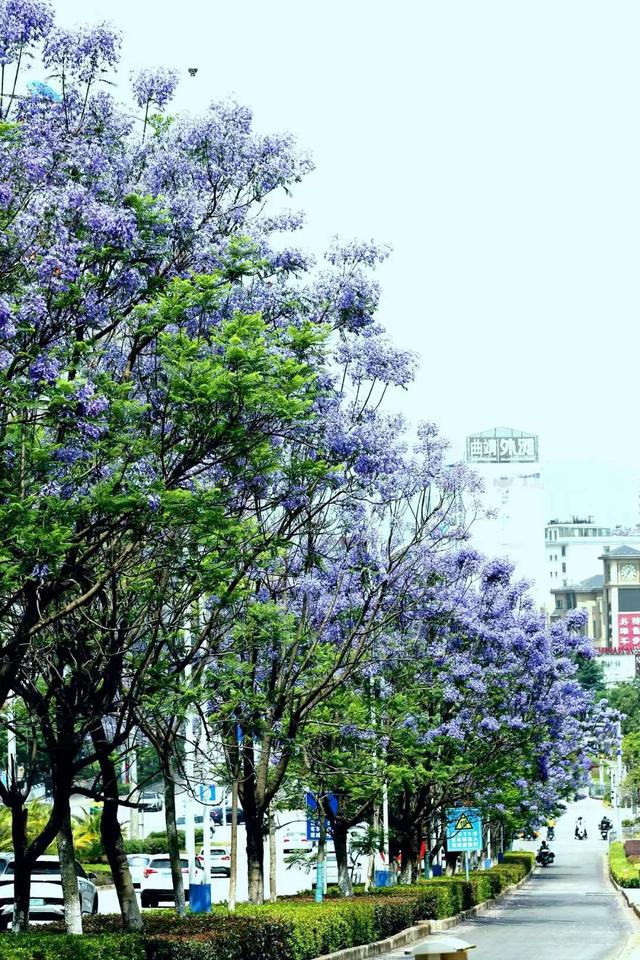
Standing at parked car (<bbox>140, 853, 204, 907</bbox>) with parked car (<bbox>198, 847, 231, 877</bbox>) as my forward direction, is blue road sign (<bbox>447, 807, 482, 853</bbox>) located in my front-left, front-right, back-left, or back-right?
front-right

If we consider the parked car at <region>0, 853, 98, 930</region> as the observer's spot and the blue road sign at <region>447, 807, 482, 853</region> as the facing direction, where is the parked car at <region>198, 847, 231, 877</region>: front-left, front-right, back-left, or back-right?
front-left

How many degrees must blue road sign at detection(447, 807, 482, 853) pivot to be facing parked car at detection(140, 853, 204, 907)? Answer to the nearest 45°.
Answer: approximately 45° to its right

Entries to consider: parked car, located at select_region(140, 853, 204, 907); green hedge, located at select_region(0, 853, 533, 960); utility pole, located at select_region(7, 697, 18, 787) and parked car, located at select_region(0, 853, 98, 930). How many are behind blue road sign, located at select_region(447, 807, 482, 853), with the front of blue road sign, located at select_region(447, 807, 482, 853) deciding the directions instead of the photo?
0

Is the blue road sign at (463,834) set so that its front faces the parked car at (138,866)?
no

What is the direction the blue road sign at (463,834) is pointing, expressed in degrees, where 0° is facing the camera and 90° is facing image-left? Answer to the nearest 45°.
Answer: approximately 0°
